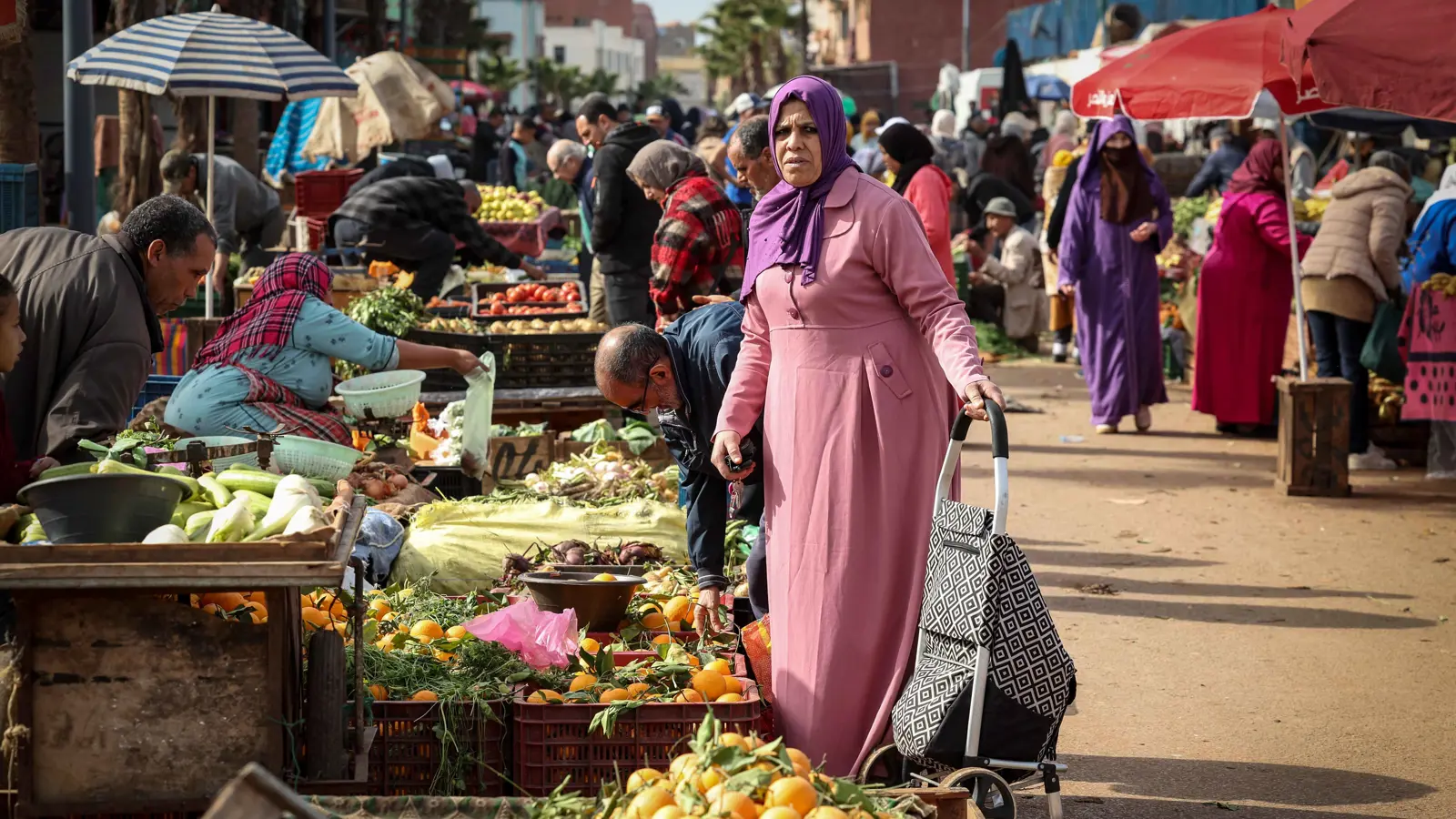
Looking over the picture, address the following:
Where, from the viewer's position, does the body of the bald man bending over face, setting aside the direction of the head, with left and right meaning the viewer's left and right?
facing to the left of the viewer

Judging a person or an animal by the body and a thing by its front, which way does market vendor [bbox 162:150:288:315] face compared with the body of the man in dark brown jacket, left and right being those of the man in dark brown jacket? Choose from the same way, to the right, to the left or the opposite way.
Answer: the opposite way

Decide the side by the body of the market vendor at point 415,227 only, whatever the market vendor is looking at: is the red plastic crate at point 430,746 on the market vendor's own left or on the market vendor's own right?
on the market vendor's own right

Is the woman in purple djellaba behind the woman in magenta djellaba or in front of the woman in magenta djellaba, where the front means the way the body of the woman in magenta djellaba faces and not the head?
behind

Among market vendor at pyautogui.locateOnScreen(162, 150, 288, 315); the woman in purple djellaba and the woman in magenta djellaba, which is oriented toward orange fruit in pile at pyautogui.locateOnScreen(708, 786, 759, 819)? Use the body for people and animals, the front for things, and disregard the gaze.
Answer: the woman in purple djellaba

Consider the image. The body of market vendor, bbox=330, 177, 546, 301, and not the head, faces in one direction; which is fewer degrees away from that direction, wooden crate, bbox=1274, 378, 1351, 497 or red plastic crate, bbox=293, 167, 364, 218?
the wooden crate

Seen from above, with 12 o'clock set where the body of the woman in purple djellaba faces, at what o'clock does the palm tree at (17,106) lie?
The palm tree is roughly at 2 o'clock from the woman in purple djellaba.

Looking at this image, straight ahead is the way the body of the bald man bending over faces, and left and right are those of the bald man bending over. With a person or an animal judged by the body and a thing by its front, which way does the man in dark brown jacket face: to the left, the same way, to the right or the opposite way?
the opposite way

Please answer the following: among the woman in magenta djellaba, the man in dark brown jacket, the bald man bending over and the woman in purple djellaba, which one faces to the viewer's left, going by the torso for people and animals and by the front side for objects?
the bald man bending over
